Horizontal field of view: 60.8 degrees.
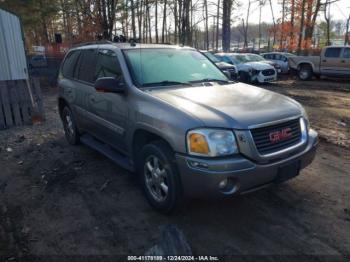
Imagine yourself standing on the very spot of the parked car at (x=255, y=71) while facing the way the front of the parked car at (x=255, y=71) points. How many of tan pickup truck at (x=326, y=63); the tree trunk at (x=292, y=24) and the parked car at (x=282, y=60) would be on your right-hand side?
0

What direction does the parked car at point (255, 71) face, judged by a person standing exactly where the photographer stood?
facing the viewer and to the right of the viewer

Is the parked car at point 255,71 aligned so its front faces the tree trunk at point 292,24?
no

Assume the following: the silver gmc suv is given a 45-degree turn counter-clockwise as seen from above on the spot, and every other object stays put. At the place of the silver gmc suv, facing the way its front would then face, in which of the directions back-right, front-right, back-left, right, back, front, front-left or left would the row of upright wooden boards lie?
back-left

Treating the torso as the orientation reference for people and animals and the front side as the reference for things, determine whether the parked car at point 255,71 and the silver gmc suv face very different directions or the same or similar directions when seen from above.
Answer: same or similar directions

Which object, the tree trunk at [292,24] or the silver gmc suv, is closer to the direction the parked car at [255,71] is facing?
the silver gmc suv

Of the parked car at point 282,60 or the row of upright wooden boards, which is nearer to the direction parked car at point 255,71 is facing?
the row of upright wooden boards

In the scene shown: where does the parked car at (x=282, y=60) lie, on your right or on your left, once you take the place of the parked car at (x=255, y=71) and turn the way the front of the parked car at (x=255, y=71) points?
on your left

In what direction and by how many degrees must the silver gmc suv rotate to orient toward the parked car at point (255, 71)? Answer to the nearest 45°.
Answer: approximately 135° to its left

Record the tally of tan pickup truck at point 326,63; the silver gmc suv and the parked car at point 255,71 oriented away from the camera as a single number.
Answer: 0

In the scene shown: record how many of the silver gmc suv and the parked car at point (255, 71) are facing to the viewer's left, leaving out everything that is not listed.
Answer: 0

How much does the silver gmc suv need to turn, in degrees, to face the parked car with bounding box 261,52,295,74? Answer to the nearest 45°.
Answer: approximately 135° to its left

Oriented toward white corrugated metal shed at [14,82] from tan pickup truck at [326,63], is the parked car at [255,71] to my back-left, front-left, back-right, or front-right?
front-right

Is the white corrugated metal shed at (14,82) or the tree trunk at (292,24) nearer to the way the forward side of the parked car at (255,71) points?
the white corrugated metal shed

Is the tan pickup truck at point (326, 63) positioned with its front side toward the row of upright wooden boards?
no

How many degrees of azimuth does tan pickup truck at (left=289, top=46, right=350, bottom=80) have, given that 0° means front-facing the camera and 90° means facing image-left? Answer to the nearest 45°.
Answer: approximately 270°

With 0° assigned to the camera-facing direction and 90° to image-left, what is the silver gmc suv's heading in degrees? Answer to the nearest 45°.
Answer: approximately 315°

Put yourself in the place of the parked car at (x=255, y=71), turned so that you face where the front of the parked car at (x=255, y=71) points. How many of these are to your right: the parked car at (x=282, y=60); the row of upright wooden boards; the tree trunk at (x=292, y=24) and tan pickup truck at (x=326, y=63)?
1
